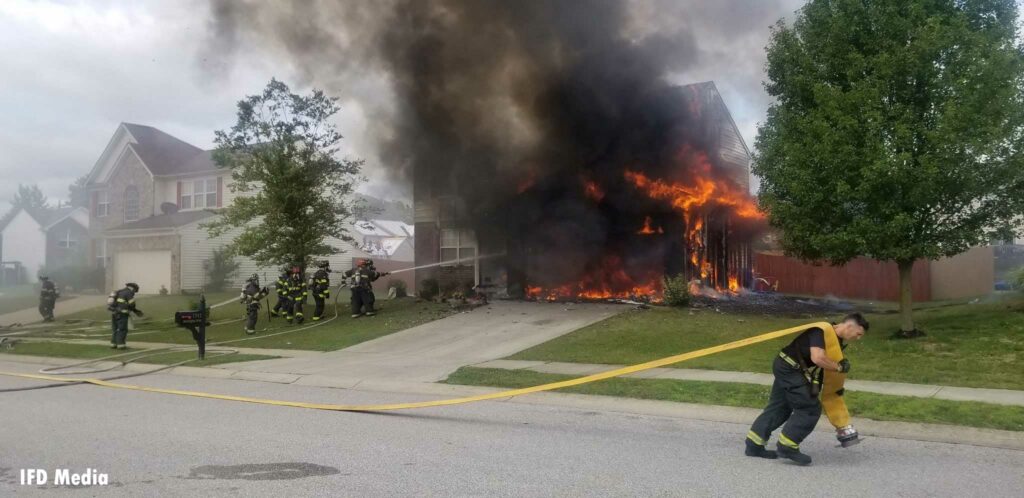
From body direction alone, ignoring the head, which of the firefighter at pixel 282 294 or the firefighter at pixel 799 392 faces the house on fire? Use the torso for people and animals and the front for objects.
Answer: the firefighter at pixel 282 294

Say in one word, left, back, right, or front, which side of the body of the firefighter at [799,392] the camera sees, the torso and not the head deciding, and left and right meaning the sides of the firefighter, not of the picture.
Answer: right

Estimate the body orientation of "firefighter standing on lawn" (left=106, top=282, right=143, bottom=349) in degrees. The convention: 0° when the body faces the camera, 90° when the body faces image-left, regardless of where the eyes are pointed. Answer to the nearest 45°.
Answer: approximately 270°

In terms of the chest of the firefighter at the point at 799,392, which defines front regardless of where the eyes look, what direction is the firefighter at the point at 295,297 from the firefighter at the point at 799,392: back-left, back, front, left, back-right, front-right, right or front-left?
back-left

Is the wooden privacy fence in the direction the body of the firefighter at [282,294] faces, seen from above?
yes

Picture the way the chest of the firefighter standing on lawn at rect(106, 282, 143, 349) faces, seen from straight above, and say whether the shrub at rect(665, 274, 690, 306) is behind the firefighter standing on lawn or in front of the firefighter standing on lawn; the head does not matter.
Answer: in front

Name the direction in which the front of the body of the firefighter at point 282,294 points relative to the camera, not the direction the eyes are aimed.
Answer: to the viewer's right

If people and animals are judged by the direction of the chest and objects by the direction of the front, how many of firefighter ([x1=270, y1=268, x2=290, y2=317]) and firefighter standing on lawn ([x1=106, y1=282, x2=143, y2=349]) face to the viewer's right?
2

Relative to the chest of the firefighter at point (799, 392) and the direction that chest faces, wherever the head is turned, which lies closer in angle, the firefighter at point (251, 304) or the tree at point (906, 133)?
the tree

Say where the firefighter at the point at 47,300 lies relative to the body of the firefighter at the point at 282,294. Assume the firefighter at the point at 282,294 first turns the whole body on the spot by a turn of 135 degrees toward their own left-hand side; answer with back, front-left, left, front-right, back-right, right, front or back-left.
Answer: front
